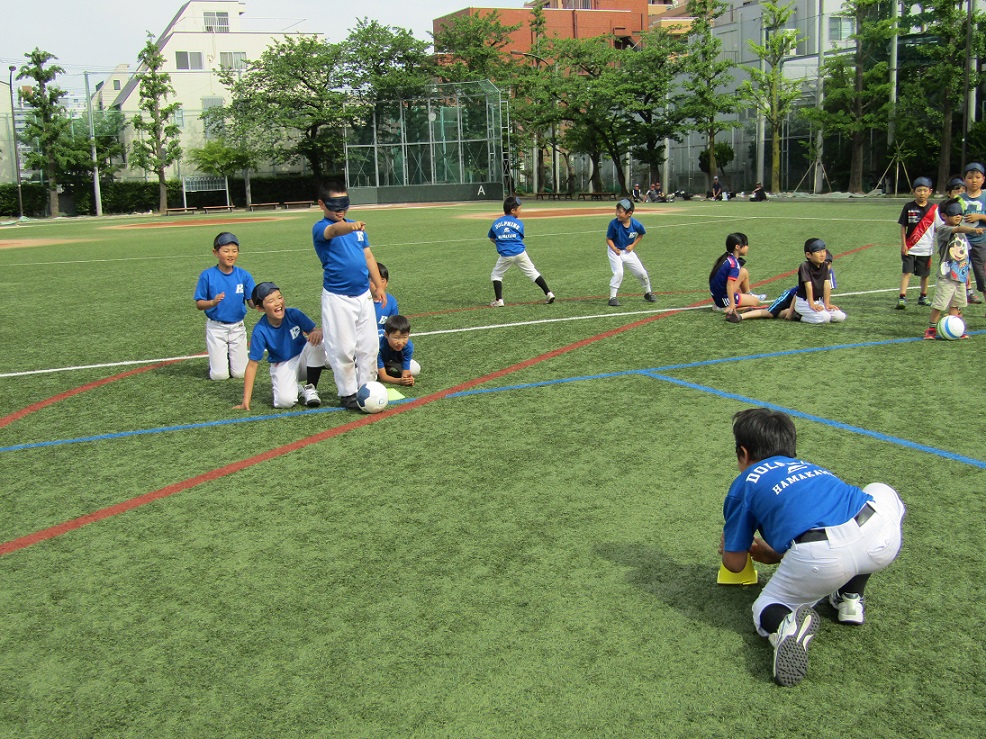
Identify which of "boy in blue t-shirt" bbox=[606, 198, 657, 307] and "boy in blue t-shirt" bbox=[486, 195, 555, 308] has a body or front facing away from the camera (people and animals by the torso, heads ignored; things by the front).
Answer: "boy in blue t-shirt" bbox=[486, 195, 555, 308]

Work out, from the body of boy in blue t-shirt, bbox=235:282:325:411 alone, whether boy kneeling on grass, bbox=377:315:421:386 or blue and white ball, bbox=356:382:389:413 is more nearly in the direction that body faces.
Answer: the blue and white ball

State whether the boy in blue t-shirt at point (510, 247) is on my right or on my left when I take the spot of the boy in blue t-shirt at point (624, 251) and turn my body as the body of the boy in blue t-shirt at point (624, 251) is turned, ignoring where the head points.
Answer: on my right

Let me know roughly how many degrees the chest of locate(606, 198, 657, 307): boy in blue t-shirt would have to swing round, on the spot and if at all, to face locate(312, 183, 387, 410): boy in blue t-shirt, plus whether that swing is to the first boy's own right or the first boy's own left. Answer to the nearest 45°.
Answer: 0° — they already face them

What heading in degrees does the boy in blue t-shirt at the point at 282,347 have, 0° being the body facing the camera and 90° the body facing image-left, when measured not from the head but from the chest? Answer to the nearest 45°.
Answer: approximately 315°

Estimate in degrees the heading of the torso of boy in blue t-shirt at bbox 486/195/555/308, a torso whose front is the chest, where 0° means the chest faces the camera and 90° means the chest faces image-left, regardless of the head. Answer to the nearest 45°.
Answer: approximately 180°

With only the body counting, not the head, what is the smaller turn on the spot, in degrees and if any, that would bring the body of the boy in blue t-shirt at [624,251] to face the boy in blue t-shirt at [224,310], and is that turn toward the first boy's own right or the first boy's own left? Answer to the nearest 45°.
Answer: approximately 45° to the first boy's own right

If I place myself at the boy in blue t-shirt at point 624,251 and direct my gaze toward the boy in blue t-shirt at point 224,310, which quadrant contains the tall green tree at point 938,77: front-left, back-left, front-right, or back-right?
back-right
